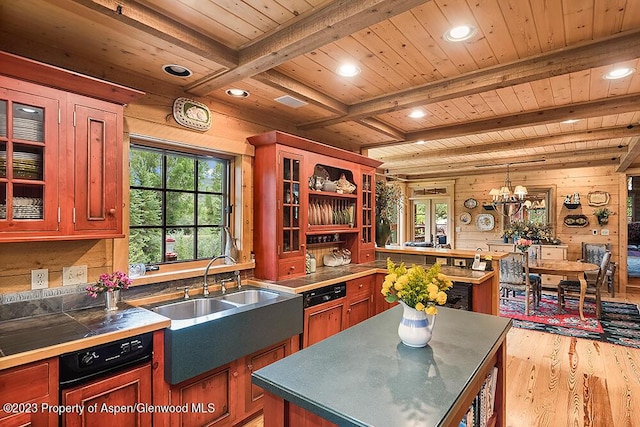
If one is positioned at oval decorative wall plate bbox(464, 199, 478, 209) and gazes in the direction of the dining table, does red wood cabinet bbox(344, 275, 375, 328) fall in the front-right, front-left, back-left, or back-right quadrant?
front-right

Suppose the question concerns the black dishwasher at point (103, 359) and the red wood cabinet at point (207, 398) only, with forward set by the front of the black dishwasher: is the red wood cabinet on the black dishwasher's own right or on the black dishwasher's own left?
on the black dishwasher's own left

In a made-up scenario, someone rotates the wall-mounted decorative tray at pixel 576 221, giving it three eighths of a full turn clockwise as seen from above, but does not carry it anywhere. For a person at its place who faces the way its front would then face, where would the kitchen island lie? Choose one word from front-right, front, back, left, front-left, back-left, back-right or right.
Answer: back-left

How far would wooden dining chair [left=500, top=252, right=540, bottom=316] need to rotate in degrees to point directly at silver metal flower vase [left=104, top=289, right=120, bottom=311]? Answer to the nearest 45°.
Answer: approximately 180°

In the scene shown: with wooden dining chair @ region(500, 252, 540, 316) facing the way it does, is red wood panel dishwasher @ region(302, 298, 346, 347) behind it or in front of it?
behind

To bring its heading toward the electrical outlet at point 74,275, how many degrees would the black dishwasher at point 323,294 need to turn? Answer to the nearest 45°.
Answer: approximately 90° to its right

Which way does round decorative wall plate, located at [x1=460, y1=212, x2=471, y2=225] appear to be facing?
toward the camera

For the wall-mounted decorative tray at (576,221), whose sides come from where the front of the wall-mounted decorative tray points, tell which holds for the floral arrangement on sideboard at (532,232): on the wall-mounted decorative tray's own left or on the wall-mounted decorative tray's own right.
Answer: on the wall-mounted decorative tray's own right

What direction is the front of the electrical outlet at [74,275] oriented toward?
toward the camera

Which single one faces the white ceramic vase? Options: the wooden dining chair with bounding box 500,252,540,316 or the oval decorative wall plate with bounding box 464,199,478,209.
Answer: the oval decorative wall plate

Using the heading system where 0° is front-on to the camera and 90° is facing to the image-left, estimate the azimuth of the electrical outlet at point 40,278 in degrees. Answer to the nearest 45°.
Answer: approximately 0°

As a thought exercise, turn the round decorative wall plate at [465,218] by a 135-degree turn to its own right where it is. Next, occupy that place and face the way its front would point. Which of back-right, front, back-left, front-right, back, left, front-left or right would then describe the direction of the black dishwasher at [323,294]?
back-left

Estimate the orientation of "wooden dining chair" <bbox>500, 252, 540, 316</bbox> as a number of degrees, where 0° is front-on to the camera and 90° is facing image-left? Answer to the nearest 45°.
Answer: approximately 225°
